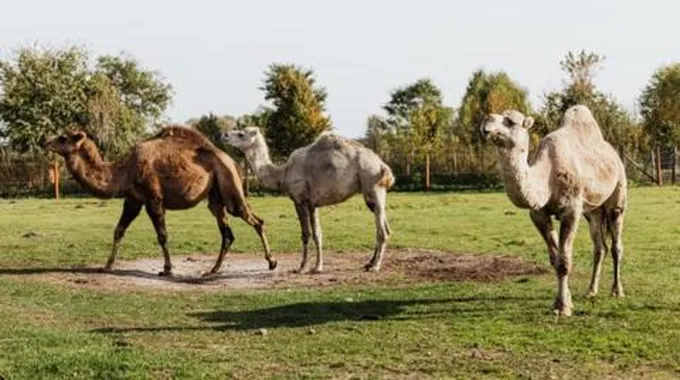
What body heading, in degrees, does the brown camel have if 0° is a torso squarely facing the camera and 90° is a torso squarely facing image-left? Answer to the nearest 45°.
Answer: approximately 90°

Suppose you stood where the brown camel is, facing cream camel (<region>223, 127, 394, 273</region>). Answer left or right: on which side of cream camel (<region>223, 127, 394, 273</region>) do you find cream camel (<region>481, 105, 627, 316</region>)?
right

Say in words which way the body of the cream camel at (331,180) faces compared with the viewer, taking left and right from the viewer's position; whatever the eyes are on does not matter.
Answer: facing to the left of the viewer

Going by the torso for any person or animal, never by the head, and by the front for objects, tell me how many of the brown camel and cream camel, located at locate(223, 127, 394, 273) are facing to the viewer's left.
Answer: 2

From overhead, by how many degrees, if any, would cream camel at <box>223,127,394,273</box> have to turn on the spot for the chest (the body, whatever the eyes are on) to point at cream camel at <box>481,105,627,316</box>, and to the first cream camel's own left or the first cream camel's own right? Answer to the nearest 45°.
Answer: approximately 135° to the first cream camel's own left

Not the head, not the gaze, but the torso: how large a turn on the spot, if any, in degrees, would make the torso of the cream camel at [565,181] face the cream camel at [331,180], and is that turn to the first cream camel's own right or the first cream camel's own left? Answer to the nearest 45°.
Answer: approximately 90° to the first cream camel's own right

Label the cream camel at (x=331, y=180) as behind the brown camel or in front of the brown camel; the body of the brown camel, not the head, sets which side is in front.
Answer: behind

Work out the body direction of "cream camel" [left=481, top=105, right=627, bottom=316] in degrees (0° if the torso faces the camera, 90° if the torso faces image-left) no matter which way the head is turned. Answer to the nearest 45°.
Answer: approximately 45°

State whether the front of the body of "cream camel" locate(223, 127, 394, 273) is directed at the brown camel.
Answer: yes
